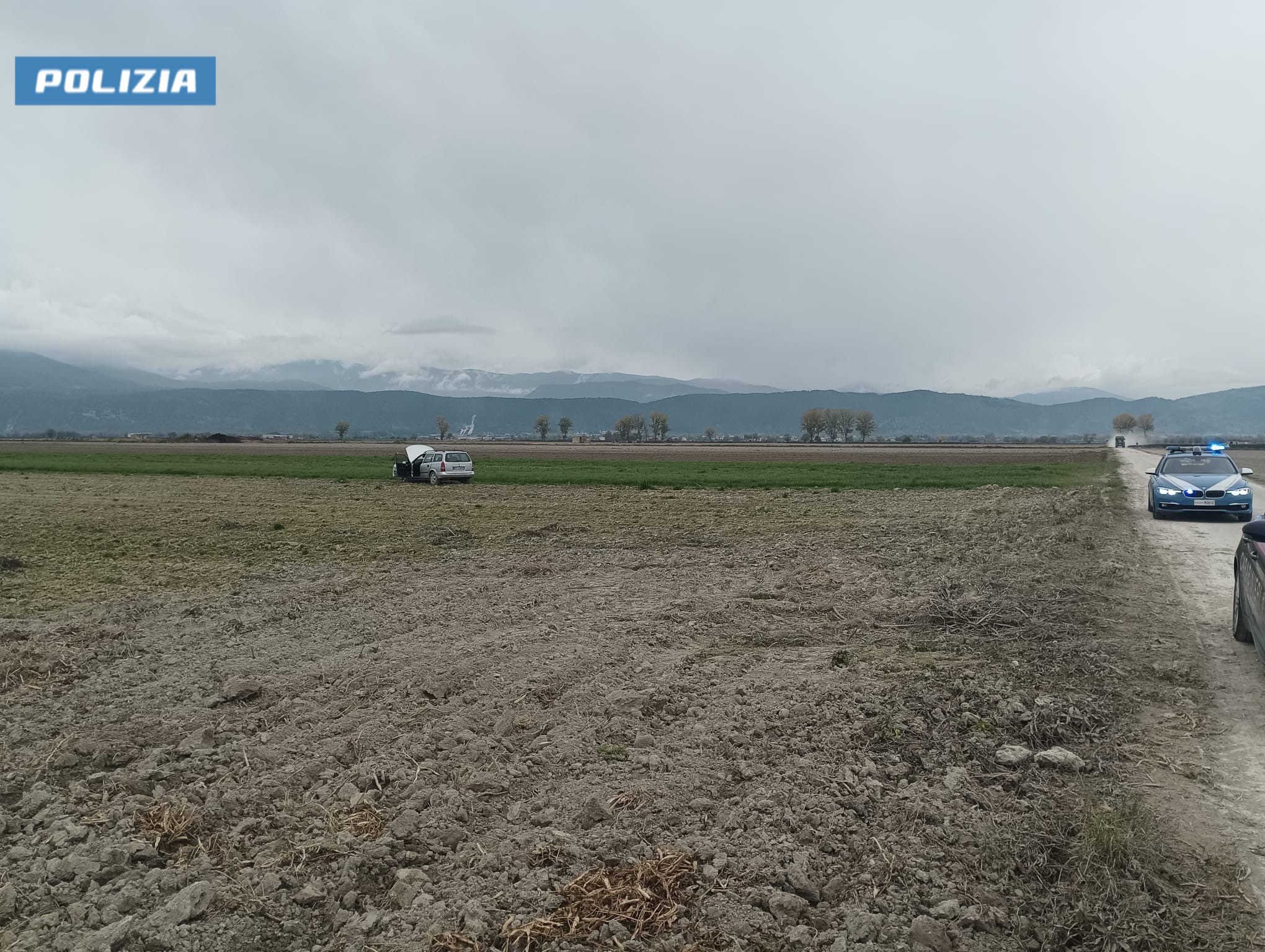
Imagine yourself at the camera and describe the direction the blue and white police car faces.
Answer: facing the viewer
